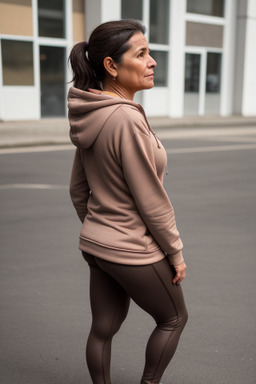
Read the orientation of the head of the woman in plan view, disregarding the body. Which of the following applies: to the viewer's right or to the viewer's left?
to the viewer's right

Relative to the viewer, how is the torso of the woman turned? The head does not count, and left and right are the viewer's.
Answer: facing away from the viewer and to the right of the viewer
